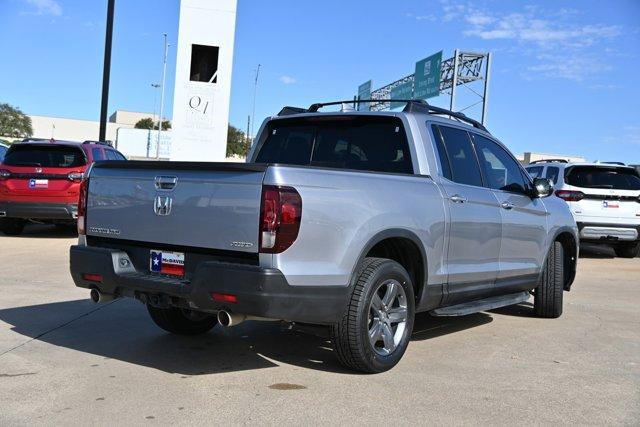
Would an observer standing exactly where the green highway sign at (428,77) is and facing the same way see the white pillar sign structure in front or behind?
in front

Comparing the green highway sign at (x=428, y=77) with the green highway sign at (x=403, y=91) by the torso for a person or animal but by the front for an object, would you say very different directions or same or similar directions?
same or similar directions

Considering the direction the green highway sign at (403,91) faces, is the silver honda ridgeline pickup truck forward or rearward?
forward

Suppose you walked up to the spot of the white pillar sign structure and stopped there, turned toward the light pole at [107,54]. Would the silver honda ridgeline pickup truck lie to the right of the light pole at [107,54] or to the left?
left

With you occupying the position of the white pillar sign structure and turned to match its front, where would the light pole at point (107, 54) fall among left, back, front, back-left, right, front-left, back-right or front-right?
front-right

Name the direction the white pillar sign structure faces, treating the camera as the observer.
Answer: facing the viewer

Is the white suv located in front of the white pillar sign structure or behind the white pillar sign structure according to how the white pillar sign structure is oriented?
in front

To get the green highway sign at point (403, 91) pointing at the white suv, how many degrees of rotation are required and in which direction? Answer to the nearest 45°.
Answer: approximately 45° to its left

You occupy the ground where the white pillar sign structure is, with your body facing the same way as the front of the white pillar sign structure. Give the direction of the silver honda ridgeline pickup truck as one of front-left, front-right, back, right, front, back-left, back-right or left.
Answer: front

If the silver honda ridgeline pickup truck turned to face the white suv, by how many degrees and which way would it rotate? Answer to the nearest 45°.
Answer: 0° — it already faces it

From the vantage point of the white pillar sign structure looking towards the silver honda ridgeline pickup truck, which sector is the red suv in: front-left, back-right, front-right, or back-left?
front-right

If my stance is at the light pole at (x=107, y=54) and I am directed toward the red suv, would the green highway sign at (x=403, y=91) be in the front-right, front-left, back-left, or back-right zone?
back-left

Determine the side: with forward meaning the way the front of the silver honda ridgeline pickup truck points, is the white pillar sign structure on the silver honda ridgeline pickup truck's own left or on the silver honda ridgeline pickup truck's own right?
on the silver honda ridgeline pickup truck's own left

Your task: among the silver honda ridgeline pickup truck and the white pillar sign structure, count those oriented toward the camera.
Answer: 1

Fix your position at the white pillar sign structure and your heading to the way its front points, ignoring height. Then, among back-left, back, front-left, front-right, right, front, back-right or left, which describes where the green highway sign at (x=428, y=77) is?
back-left

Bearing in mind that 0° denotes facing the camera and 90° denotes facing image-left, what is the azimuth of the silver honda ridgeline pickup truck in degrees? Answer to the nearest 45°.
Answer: approximately 225°

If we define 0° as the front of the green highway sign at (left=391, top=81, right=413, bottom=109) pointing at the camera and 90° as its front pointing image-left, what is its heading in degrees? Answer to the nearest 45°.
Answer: approximately 45°
